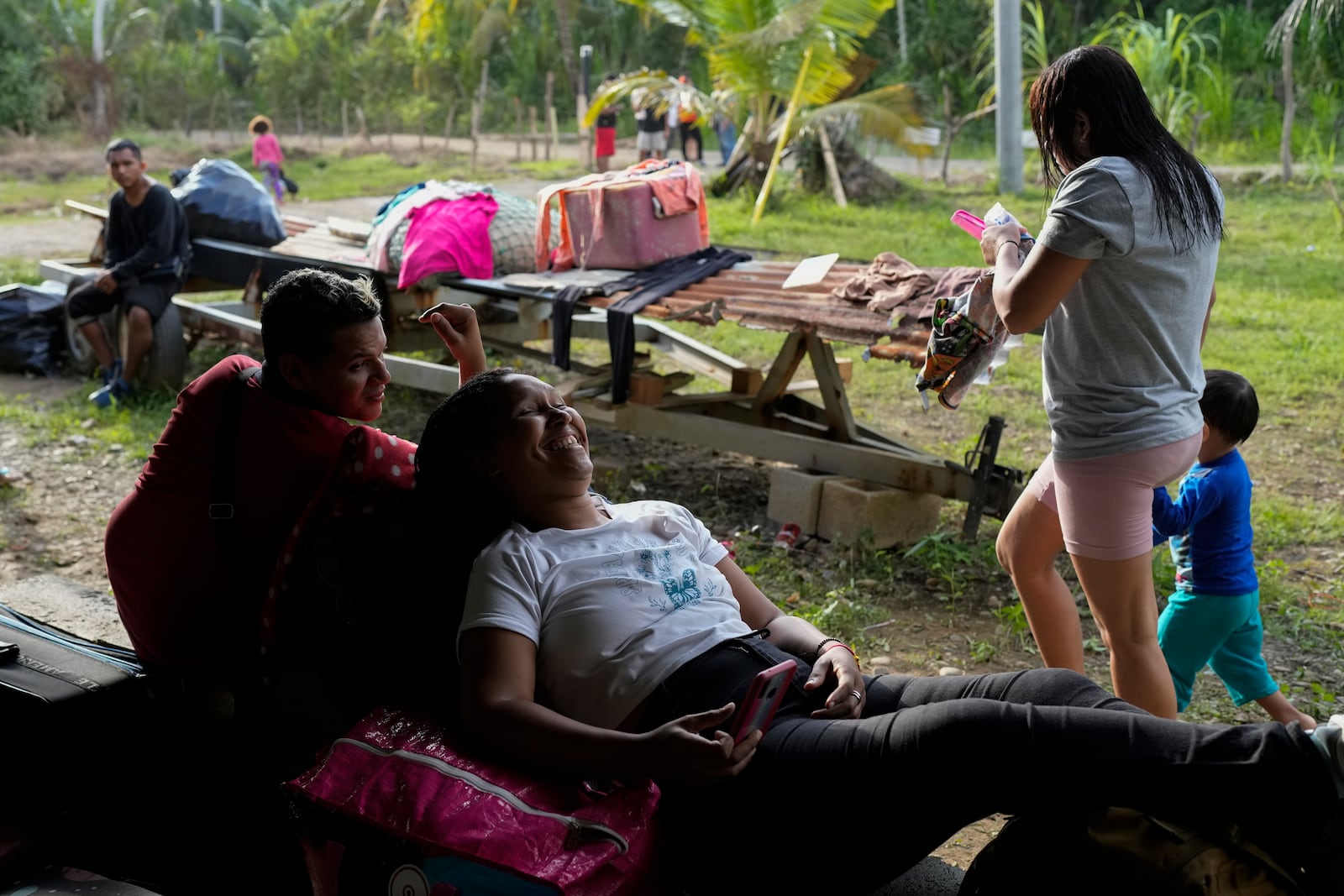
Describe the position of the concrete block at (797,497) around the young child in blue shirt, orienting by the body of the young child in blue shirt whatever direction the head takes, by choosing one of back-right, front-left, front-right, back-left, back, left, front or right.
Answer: front-right

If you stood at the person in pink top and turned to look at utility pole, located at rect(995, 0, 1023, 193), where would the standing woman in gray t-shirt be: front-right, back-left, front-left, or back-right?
front-right

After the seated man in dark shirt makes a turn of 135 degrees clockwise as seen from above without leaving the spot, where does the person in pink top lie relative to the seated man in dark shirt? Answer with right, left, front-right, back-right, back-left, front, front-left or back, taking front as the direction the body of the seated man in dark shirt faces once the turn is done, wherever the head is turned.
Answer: front

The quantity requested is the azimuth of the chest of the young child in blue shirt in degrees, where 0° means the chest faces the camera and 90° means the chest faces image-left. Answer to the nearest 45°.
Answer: approximately 90°

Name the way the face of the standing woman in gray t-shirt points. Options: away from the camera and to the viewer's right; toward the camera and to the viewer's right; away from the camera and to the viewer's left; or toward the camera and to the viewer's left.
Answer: away from the camera and to the viewer's left

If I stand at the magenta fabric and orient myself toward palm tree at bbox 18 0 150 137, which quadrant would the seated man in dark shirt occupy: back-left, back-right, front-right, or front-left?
front-left

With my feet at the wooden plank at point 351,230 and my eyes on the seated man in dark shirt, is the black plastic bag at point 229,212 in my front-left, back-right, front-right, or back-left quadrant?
front-right

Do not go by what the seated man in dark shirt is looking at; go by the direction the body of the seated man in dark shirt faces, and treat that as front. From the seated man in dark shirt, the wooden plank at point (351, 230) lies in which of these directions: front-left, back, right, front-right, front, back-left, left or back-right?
back-left

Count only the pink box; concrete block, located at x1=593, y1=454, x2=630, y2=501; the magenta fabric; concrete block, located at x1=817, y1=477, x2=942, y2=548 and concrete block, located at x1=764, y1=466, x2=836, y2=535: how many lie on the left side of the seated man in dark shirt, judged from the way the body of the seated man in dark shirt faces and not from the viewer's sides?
5

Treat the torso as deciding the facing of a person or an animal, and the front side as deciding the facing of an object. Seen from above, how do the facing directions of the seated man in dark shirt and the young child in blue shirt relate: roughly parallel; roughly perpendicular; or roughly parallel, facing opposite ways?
roughly perpendicular

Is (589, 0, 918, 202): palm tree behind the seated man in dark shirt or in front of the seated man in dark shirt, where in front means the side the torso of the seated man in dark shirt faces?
behind
